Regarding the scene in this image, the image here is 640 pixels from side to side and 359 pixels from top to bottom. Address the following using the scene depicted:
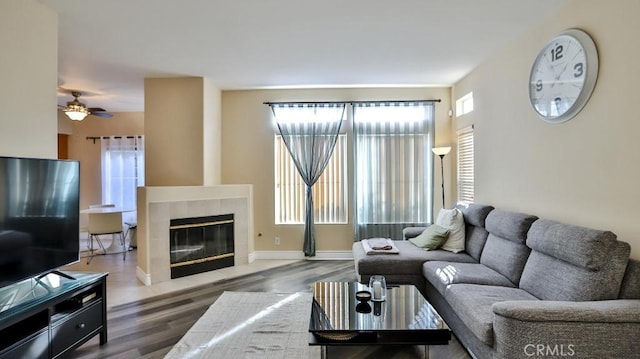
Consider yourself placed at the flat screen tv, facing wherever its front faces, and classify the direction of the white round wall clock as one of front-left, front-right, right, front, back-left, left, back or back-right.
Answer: front

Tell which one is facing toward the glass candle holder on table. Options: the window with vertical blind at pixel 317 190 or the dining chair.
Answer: the window with vertical blind

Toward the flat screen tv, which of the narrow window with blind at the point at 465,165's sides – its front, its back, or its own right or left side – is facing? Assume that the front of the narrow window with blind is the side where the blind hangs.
front

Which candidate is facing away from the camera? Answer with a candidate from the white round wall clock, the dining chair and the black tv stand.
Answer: the dining chair

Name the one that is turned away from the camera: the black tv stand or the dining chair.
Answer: the dining chair

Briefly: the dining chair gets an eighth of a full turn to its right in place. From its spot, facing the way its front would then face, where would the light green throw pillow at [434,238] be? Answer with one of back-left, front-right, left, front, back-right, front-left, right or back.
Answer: right

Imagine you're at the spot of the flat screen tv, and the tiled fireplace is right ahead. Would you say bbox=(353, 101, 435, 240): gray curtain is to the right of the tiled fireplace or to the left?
right

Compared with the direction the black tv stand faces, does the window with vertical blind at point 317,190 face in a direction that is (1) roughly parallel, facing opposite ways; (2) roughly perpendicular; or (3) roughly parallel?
roughly perpendicular

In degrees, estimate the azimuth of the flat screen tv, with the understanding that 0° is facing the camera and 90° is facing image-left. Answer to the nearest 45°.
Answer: approximately 315°

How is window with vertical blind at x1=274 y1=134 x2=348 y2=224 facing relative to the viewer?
toward the camera

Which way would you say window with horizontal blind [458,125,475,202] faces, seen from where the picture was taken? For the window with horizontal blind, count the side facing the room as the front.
facing the viewer and to the left of the viewer

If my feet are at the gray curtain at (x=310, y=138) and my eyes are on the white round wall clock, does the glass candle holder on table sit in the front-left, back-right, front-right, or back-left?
front-right

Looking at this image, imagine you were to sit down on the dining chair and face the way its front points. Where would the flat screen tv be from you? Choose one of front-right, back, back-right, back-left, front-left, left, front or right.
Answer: back

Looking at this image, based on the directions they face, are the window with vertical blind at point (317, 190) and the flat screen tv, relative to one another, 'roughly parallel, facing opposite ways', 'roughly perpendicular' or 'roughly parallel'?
roughly perpendicular

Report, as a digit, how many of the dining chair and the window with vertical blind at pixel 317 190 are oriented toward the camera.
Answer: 1

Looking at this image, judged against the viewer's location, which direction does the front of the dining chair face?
facing away from the viewer

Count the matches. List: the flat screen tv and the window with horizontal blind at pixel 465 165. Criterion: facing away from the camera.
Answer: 0

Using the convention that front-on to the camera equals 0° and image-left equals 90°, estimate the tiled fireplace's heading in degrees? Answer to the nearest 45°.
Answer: approximately 315°

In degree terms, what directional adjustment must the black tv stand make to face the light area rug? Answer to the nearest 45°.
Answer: approximately 45° to its left

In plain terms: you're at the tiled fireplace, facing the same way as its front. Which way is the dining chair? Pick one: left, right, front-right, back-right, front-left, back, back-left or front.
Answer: back

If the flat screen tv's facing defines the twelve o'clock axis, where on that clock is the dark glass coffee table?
The dark glass coffee table is roughly at 12 o'clock from the flat screen tv.
